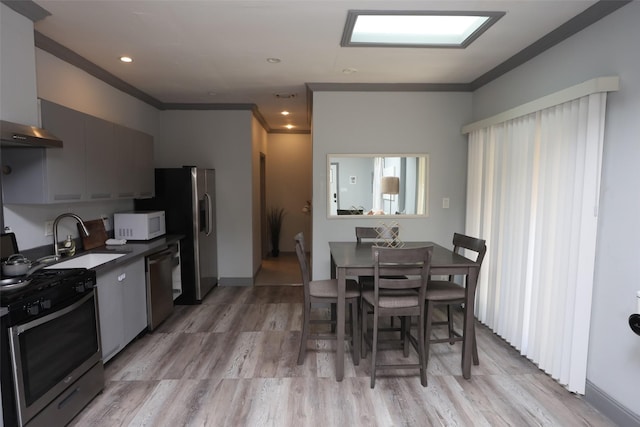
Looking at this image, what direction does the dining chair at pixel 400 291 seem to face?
away from the camera

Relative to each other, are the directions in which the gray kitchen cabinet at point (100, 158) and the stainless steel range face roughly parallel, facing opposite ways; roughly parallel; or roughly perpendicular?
roughly parallel

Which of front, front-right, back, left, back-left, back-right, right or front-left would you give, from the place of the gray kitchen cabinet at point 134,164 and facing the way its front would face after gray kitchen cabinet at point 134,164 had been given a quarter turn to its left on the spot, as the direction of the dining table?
right

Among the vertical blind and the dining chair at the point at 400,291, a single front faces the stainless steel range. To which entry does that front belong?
the vertical blind

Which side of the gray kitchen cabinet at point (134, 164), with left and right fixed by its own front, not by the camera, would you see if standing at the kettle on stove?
right

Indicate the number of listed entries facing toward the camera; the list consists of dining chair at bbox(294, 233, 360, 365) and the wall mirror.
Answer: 1

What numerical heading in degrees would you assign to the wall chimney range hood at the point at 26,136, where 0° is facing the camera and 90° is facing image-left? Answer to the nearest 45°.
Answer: approximately 315°

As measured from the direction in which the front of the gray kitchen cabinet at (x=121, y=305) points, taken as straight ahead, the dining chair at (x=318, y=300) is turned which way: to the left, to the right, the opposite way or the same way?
the same way

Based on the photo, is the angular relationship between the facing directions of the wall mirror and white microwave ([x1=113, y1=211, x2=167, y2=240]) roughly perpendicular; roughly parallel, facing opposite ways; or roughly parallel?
roughly perpendicular

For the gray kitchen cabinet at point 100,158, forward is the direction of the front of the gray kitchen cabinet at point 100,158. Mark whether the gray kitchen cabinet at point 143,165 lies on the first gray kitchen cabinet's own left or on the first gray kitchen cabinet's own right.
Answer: on the first gray kitchen cabinet's own left

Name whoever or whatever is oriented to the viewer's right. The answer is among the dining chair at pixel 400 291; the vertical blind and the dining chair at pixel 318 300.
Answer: the dining chair at pixel 318 300

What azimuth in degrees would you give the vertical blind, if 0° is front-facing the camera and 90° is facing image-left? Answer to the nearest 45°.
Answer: approximately 45°

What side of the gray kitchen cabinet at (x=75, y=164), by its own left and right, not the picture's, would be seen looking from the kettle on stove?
right

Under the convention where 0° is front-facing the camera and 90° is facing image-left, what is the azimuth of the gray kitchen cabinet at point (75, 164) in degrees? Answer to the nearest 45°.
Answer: approximately 315°

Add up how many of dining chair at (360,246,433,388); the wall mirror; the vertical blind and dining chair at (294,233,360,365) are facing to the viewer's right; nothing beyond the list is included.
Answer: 1

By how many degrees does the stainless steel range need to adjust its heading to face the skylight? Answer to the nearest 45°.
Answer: approximately 45° to its left

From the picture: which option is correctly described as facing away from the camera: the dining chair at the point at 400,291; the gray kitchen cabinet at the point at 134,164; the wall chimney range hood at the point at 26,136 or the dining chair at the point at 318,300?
the dining chair at the point at 400,291

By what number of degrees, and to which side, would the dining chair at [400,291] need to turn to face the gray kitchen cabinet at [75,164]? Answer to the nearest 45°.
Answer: approximately 90° to its left

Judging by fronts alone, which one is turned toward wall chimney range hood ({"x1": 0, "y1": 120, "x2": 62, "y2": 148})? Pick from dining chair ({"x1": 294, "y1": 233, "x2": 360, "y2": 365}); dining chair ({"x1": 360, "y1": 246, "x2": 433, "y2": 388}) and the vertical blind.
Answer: the vertical blind
